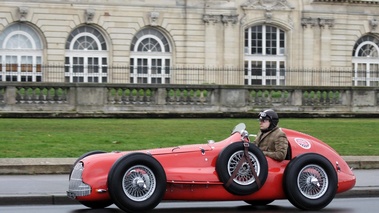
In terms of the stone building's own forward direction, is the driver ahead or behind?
ahead

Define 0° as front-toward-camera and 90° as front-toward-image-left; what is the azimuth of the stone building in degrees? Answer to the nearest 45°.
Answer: approximately 0°

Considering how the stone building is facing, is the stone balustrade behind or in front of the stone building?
in front

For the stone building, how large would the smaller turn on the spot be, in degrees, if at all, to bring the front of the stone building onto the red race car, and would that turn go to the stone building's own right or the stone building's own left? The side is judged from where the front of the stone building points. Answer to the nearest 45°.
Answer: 0° — it already faces it
